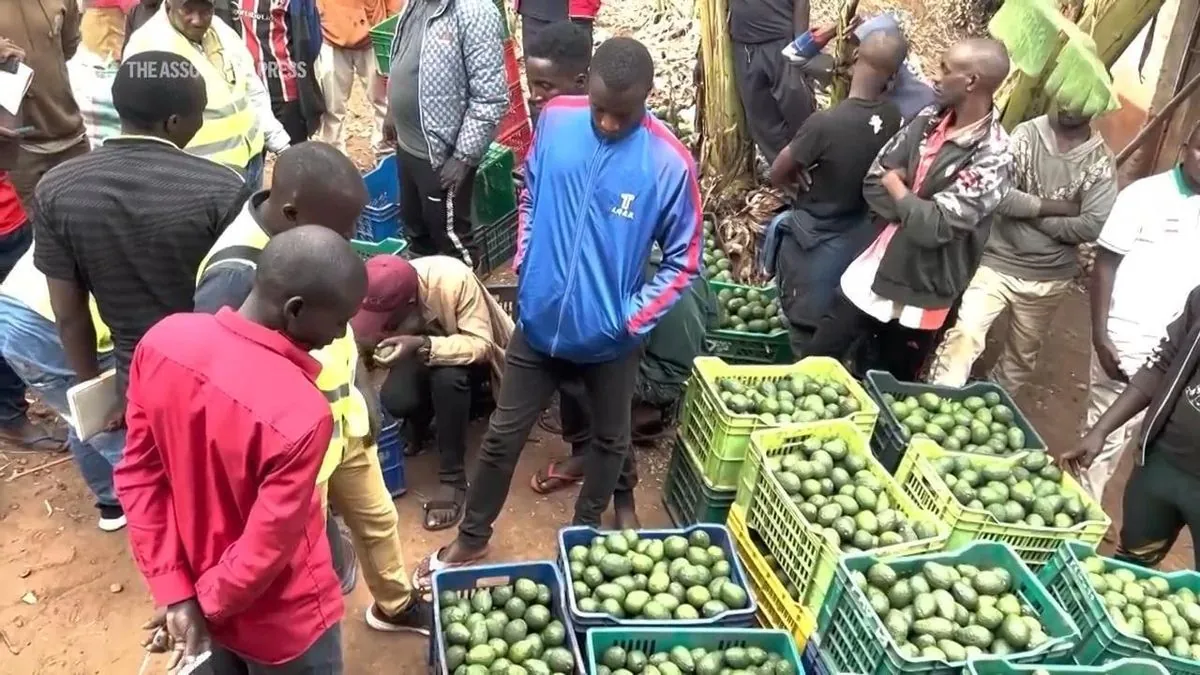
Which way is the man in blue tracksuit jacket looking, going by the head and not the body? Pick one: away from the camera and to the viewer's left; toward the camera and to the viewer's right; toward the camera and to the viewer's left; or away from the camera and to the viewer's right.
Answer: toward the camera and to the viewer's left

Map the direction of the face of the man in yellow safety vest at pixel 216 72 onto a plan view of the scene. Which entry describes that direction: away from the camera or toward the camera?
toward the camera

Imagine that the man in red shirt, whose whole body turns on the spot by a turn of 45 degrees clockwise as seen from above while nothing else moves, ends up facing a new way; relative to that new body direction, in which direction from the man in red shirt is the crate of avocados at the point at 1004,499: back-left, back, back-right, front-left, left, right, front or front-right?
front

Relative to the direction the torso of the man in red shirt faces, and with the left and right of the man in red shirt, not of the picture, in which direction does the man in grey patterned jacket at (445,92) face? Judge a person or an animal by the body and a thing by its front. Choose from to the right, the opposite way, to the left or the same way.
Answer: the opposite way

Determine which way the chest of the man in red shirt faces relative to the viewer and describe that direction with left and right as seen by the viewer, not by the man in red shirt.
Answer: facing away from the viewer and to the right of the viewer

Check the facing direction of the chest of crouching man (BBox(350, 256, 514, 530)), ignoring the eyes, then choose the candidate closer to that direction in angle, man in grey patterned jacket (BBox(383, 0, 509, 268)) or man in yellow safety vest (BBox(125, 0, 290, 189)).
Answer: the man in yellow safety vest

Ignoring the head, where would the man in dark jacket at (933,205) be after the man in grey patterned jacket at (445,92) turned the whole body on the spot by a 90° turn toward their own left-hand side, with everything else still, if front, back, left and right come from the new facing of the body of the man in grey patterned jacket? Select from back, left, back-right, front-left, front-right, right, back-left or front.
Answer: front

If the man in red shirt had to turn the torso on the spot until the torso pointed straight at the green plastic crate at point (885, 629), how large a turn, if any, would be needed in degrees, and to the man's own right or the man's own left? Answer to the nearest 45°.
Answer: approximately 45° to the man's own right

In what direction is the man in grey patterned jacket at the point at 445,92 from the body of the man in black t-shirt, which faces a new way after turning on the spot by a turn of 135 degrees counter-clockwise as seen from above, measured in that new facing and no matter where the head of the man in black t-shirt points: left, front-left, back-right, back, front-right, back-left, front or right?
right

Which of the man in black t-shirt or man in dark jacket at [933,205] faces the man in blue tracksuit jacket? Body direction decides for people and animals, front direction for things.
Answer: the man in dark jacket

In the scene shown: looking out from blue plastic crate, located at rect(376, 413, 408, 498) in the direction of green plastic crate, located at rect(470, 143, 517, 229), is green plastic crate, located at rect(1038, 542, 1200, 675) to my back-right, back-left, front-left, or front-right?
back-right

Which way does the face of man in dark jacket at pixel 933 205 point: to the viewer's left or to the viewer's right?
to the viewer's left

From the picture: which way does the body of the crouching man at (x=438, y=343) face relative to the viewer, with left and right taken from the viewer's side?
facing the viewer and to the left of the viewer

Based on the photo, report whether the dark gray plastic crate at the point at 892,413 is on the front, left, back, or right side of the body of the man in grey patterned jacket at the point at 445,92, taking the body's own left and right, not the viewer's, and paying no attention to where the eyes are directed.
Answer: left

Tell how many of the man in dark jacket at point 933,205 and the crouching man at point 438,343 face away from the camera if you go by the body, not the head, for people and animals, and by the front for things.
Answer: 0
